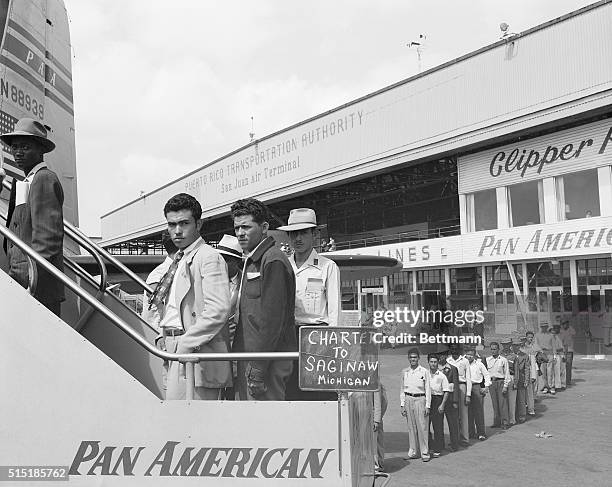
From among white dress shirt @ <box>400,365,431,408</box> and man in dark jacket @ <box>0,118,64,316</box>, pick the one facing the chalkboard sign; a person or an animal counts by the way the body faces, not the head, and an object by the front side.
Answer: the white dress shirt

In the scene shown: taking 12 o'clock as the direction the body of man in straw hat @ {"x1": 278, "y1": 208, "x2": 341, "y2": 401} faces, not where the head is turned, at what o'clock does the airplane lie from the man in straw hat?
The airplane is roughly at 3 o'clock from the man in straw hat.

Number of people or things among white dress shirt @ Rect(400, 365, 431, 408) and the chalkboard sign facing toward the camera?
2

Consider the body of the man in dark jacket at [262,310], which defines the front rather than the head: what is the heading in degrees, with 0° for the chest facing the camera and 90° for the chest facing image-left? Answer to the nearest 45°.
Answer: approximately 45°

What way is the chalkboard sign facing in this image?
toward the camera

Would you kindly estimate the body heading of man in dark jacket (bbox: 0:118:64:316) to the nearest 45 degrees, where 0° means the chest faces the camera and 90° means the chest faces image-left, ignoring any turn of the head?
approximately 45°

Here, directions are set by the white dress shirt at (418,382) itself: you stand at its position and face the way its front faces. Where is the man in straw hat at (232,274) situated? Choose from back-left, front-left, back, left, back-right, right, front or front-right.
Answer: front

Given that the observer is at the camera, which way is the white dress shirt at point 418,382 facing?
facing the viewer

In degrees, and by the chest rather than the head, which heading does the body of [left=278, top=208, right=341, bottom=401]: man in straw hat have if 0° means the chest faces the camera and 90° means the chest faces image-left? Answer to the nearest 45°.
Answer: approximately 45°

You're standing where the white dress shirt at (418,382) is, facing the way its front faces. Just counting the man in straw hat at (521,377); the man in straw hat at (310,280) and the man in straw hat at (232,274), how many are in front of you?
2
